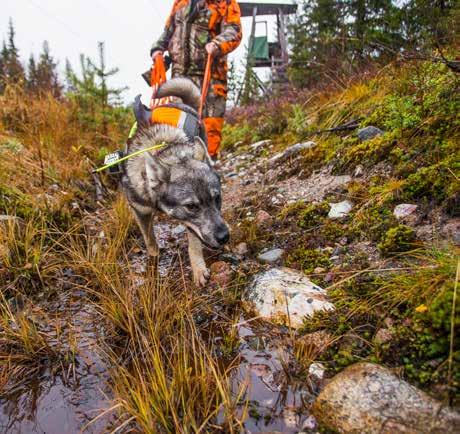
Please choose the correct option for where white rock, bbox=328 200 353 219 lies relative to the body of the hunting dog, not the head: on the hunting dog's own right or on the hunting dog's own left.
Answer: on the hunting dog's own left

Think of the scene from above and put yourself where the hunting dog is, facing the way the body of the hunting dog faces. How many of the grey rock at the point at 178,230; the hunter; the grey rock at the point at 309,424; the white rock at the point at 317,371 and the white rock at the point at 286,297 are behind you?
2

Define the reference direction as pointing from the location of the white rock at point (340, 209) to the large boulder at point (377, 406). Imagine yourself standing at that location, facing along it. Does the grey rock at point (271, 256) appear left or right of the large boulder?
right

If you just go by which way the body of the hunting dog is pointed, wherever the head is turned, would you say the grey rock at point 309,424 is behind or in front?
in front

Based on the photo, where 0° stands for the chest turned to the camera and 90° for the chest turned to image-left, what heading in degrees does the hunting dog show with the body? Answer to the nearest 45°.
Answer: approximately 0°

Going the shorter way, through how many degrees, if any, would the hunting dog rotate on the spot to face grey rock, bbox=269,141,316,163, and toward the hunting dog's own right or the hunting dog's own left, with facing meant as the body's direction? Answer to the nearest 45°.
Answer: approximately 135° to the hunting dog's own left

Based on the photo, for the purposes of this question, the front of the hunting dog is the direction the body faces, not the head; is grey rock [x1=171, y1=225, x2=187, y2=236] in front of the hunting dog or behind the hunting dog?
behind

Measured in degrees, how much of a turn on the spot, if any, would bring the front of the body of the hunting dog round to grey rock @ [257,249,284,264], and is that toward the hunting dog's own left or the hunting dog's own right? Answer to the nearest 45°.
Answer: approximately 45° to the hunting dog's own left

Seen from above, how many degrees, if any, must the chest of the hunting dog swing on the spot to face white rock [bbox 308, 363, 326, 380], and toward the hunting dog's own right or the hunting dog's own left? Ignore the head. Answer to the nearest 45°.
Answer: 0° — it already faces it

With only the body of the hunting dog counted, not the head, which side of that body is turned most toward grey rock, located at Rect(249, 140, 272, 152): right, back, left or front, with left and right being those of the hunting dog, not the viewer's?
back

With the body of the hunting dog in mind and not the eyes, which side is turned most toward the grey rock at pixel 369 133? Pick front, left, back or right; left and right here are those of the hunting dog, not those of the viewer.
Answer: left

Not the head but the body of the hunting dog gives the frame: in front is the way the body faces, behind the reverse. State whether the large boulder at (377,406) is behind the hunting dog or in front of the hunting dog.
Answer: in front
